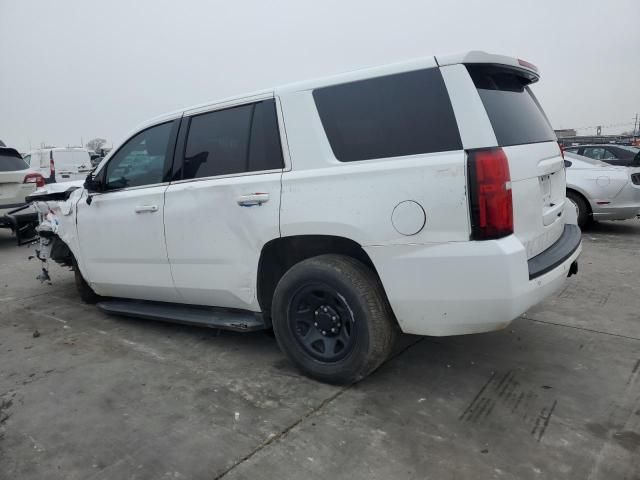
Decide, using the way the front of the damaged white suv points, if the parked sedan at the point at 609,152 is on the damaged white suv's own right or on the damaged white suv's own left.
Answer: on the damaged white suv's own right

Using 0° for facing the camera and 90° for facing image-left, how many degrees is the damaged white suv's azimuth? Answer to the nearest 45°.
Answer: approximately 135°

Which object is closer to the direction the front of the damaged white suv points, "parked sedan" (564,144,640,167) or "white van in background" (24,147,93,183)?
the white van in background

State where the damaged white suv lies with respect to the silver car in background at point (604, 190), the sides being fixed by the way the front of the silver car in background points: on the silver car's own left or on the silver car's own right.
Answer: on the silver car's own left

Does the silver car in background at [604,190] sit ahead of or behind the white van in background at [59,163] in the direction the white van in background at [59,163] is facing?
behind

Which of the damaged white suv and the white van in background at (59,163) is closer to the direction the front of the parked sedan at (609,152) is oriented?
the white van in background

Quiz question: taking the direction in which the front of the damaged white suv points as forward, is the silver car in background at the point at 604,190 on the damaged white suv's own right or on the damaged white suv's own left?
on the damaged white suv's own right

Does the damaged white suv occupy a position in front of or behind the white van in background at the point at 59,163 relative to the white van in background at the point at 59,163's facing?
behind
